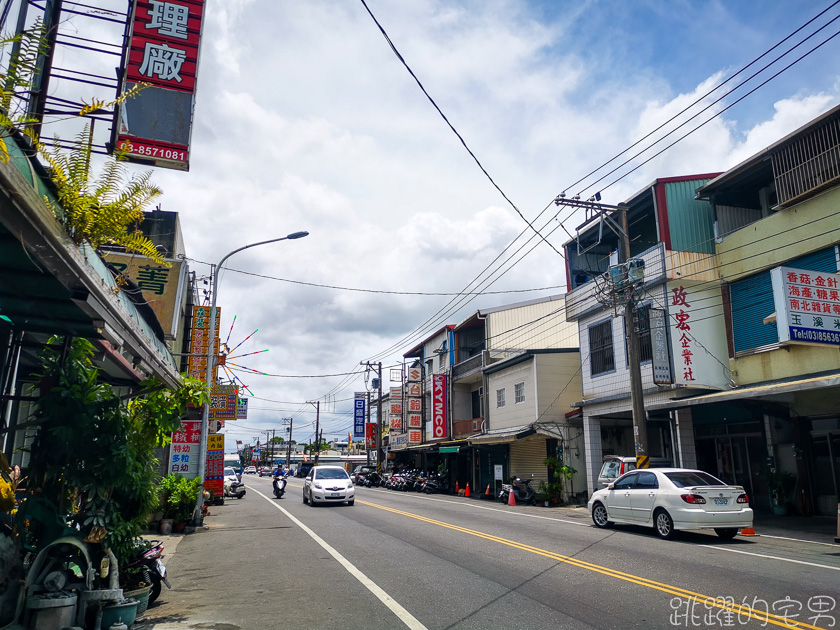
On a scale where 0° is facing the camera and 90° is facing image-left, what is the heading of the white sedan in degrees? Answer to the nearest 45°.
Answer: approximately 135°

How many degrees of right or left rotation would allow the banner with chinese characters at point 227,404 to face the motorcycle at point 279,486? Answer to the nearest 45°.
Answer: approximately 135° to its left

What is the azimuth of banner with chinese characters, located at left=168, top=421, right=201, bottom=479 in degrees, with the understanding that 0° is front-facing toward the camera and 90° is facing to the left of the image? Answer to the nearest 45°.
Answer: approximately 0°

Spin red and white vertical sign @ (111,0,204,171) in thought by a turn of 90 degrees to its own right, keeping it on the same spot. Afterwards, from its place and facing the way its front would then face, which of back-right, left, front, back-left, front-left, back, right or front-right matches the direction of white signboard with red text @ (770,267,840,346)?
back

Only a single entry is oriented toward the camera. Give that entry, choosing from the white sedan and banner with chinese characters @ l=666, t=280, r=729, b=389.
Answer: the banner with chinese characters

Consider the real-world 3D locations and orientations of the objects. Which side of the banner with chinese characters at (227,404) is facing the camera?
front

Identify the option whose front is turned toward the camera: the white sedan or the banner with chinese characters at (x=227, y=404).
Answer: the banner with chinese characters

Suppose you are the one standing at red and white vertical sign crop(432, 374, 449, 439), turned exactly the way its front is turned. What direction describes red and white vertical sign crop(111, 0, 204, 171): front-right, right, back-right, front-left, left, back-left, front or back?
front

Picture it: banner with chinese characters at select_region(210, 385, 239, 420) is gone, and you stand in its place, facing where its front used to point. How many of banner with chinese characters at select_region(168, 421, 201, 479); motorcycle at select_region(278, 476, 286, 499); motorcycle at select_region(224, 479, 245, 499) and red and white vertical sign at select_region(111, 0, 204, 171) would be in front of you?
2

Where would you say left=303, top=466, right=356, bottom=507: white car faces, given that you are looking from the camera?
facing the viewer

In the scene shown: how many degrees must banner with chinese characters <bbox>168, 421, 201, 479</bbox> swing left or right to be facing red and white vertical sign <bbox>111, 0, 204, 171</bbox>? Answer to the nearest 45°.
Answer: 0° — it already faces it

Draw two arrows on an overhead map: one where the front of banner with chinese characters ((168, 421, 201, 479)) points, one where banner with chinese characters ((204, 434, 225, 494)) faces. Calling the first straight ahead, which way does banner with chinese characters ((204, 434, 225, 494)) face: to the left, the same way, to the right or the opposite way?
the same way

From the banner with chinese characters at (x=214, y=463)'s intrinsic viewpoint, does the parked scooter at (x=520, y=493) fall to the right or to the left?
on its left

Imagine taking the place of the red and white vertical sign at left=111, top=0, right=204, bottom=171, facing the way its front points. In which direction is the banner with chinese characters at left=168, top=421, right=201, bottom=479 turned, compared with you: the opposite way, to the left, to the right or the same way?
the same way

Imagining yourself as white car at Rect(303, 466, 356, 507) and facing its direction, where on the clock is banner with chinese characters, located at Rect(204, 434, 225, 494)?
The banner with chinese characters is roughly at 3 o'clock from the white car.

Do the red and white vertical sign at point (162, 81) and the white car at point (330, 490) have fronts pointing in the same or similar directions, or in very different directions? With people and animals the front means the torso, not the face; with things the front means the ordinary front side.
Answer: same or similar directions

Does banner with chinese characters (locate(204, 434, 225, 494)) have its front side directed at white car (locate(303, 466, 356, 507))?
no

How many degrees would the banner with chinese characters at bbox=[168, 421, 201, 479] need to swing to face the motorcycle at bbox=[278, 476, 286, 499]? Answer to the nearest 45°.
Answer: approximately 180°

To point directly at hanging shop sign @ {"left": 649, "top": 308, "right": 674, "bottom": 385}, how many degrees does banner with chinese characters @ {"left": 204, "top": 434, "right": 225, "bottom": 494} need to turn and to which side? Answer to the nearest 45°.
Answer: approximately 45° to its left

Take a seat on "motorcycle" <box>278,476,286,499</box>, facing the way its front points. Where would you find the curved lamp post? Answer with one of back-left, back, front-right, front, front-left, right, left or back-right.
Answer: front

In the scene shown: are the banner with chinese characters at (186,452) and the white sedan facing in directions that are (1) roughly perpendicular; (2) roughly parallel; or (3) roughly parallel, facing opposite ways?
roughly parallel, facing opposite ways

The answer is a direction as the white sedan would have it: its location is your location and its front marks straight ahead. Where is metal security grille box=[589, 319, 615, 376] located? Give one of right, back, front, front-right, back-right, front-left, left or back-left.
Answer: front-right
